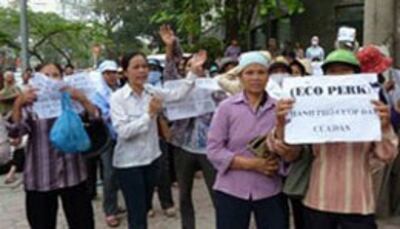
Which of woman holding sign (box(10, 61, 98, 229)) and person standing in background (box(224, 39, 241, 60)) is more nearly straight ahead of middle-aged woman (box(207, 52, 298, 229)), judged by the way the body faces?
the woman holding sign

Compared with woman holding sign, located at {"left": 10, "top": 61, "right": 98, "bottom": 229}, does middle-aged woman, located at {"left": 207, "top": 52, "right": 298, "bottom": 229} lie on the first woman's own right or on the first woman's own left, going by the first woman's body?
on the first woman's own left

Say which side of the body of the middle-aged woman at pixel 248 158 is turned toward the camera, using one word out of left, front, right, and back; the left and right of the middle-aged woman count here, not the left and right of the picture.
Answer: front

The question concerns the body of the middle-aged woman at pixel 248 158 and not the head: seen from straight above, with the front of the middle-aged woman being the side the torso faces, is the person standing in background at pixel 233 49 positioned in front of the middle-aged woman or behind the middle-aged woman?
behind

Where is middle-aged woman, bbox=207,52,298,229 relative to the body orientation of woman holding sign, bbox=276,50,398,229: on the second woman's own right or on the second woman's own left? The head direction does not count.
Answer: on the second woman's own right

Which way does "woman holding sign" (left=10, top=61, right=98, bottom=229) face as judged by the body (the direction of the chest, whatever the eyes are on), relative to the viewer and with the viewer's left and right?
facing the viewer

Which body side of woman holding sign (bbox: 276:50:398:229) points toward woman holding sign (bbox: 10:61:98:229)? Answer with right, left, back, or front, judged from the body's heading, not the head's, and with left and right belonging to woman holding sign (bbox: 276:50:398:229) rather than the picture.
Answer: right

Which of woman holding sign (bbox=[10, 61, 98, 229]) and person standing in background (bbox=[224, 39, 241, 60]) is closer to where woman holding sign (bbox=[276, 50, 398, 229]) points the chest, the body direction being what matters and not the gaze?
the woman holding sign

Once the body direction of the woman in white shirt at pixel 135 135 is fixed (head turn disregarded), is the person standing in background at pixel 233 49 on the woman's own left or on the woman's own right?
on the woman's own left
